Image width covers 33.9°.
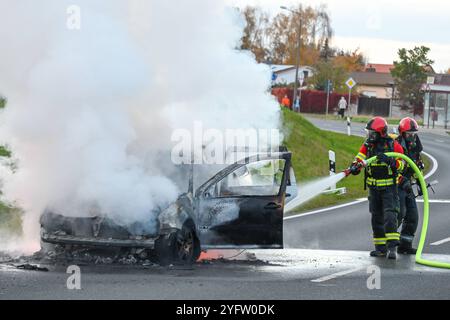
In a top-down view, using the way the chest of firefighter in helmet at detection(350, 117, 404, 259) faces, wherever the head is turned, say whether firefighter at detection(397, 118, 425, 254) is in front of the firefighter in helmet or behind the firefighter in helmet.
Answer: behind

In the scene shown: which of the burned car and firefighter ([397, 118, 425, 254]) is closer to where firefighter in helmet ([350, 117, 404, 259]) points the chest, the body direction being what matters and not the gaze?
the burned car

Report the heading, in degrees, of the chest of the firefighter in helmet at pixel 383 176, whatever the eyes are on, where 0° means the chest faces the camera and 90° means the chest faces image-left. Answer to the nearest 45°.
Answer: approximately 45°

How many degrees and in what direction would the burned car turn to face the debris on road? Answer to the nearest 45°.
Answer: approximately 45° to its right

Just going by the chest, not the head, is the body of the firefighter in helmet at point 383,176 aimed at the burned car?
yes

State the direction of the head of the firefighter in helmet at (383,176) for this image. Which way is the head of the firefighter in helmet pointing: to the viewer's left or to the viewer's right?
to the viewer's left

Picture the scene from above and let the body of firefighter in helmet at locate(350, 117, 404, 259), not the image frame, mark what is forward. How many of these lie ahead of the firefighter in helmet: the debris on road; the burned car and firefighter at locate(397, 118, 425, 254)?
2

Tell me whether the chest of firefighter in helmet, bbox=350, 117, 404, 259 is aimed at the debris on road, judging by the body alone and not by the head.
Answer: yes

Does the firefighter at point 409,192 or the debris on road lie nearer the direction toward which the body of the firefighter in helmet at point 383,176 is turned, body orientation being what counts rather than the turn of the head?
the debris on road

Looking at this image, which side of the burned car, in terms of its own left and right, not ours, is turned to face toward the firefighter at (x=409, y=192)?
back

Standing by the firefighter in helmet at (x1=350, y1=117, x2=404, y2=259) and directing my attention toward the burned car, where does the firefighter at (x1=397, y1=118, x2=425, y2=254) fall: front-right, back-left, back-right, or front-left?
back-right

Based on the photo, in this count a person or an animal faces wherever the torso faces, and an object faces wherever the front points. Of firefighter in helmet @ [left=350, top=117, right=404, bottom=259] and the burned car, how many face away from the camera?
0

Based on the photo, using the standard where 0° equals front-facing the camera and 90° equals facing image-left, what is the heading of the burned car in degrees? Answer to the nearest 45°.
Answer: approximately 45°
